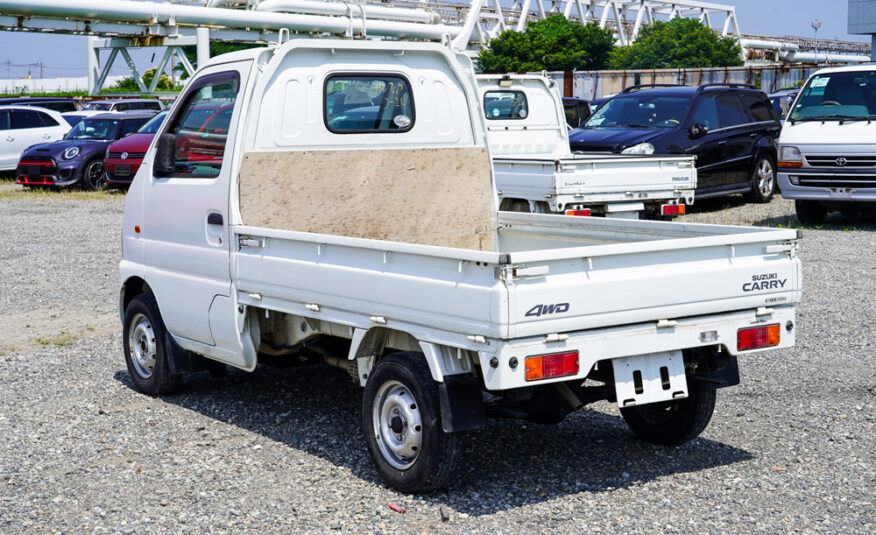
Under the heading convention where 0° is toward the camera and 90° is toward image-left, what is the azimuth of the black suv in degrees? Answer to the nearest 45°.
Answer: approximately 45°

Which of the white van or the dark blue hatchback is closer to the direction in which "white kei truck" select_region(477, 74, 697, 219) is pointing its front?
the dark blue hatchback

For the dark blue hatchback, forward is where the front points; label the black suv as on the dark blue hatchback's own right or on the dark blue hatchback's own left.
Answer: on the dark blue hatchback's own left

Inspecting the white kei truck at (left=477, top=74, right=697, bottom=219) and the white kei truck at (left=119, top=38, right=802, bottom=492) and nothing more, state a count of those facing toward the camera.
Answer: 0

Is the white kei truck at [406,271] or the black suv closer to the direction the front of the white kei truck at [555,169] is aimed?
the black suv

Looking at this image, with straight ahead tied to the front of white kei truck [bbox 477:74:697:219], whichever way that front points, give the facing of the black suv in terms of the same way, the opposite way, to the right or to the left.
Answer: to the left

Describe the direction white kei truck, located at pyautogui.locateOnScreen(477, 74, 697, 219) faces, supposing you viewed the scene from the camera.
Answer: facing away from the viewer and to the left of the viewer

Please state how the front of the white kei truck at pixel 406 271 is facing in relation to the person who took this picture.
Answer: facing away from the viewer and to the left of the viewer

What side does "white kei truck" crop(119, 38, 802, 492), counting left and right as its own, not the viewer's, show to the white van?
right

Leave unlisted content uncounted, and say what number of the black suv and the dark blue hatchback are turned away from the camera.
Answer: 0
